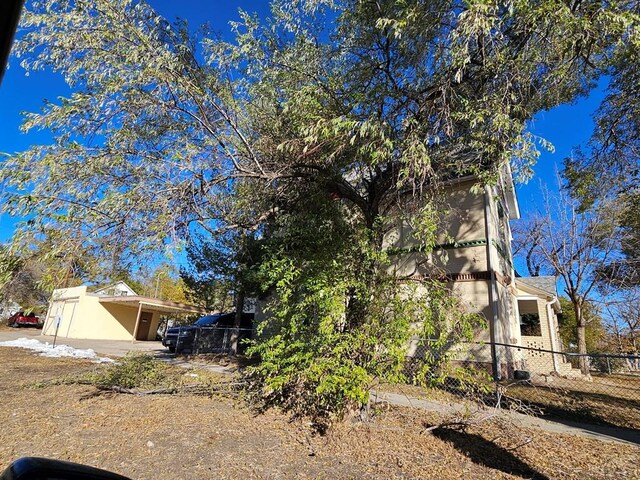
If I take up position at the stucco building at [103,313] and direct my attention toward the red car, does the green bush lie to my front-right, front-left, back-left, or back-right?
back-left

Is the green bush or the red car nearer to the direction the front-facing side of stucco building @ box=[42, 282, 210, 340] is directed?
the green bush

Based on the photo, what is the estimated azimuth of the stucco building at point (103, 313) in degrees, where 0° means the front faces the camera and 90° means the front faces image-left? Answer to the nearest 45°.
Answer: approximately 315°

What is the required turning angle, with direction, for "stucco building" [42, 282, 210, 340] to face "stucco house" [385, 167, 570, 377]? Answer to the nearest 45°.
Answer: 0° — it already faces it
